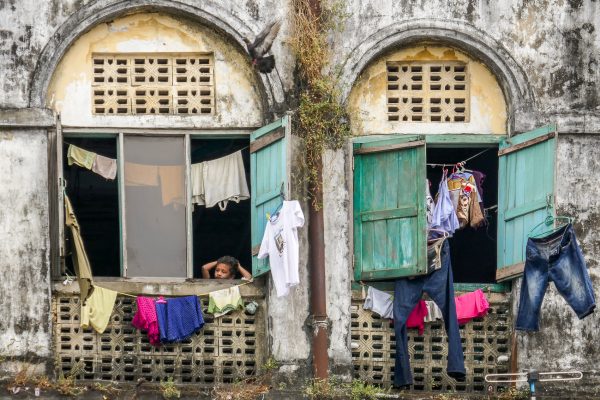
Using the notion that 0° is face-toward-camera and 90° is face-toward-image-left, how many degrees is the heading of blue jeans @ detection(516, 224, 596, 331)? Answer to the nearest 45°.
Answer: approximately 0°

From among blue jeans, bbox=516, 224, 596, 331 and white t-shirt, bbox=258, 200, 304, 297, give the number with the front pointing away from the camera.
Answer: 0

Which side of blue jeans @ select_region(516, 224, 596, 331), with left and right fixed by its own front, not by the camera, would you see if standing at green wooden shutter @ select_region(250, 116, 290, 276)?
right

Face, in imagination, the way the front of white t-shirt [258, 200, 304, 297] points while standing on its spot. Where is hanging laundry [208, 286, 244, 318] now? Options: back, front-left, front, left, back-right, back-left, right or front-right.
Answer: right

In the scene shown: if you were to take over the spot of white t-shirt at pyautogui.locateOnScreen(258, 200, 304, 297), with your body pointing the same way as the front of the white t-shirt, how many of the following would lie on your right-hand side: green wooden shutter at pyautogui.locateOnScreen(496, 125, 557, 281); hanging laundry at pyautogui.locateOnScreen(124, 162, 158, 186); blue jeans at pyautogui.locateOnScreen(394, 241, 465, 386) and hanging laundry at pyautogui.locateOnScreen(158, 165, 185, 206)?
2

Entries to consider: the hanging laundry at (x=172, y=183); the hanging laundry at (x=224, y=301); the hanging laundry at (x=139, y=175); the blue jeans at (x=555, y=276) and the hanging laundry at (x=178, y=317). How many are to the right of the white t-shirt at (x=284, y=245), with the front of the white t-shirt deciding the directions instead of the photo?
4

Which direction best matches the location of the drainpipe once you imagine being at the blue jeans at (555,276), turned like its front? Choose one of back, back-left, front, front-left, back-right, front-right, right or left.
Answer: right

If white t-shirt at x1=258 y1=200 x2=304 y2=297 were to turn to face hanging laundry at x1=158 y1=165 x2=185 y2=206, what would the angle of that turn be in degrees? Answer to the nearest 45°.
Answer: approximately 90° to its right

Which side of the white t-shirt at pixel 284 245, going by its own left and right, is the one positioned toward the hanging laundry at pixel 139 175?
right

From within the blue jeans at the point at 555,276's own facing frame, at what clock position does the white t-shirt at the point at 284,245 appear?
The white t-shirt is roughly at 3 o'clock from the blue jeans.

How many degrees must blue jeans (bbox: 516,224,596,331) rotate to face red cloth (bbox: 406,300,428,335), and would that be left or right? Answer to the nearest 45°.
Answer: approximately 135° to its right

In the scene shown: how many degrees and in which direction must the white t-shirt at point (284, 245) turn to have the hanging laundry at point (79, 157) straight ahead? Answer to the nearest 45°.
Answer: approximately 90° to its right
